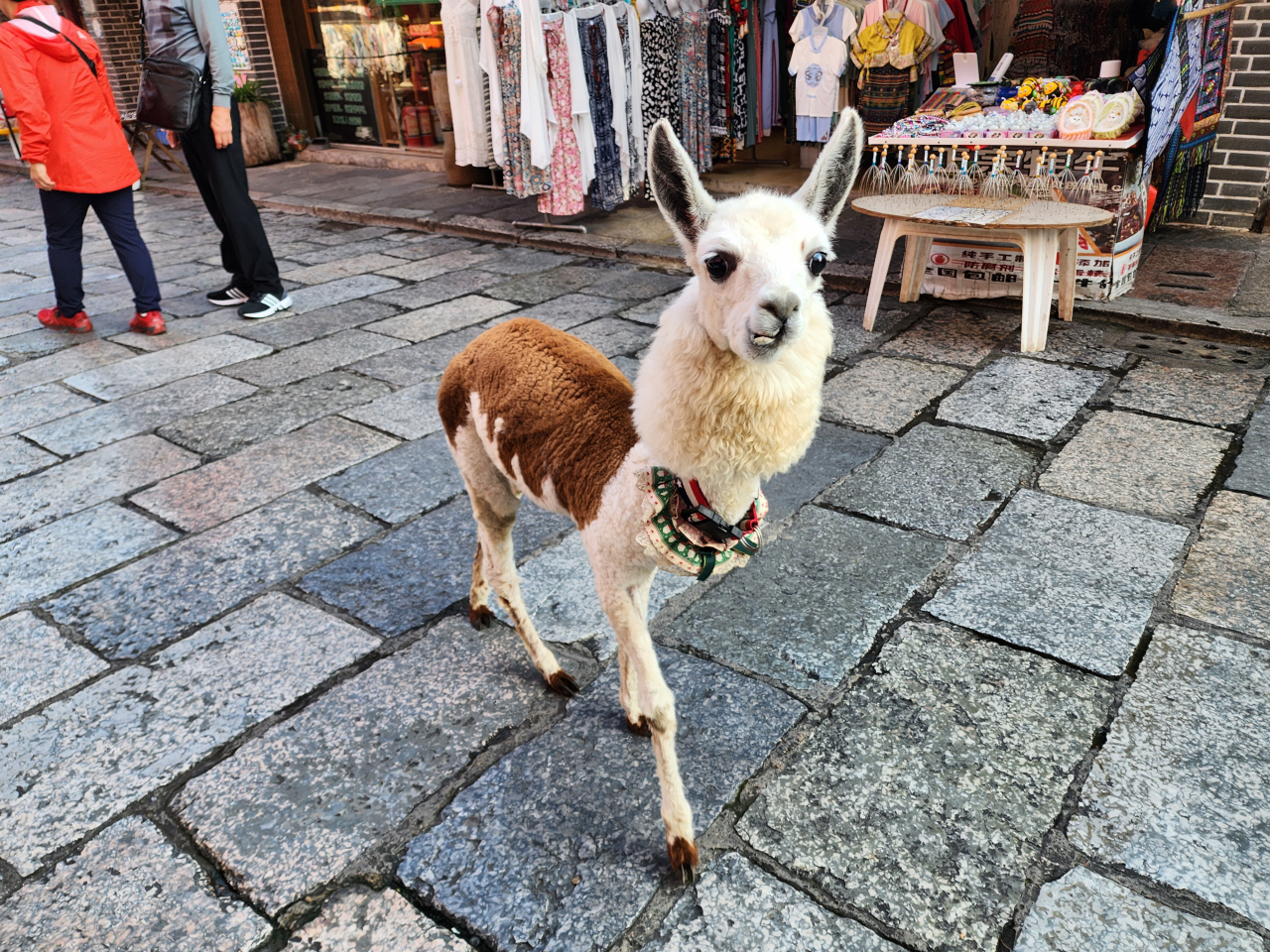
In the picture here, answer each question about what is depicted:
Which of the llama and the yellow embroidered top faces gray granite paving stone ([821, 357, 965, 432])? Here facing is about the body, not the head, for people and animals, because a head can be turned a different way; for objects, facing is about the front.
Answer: the yellow embroidered top

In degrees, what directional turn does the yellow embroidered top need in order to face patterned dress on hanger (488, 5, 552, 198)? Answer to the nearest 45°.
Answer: approximately 90° to its right

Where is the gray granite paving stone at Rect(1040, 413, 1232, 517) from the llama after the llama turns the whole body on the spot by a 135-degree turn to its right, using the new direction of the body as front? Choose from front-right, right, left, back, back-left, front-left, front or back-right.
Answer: back-right

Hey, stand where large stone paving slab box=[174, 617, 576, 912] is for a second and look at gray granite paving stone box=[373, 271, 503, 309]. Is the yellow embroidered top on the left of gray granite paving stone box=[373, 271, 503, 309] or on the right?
right

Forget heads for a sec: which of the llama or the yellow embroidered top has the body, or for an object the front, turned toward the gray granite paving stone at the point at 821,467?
the yellow embroidered top

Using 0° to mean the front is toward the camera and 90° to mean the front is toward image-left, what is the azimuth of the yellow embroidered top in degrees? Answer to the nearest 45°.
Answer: approximately 0°

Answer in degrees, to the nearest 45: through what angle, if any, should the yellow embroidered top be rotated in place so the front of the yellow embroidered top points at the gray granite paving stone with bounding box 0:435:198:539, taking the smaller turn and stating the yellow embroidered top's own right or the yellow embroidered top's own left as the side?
approximately 45° to the yellow embroidered top's own right

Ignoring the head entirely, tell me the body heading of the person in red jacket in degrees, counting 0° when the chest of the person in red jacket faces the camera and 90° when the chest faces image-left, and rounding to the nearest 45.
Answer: approximately 135°

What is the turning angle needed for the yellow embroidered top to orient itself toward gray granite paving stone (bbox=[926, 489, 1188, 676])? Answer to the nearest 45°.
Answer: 0° — it already faces it

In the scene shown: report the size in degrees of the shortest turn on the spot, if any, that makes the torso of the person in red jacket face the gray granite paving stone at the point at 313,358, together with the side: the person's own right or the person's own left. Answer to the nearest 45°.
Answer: approximately 180°
